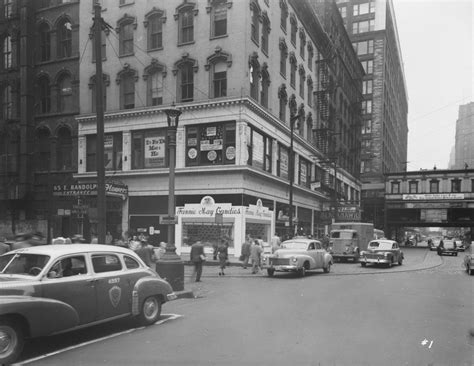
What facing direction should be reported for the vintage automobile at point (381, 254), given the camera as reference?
facing the viewer and to the left of the viewer

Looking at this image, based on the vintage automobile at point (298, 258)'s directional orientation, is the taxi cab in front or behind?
in front

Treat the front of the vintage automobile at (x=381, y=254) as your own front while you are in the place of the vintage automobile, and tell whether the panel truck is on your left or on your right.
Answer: on your right

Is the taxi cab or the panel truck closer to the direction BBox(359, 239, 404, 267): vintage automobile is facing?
the taxi cab
